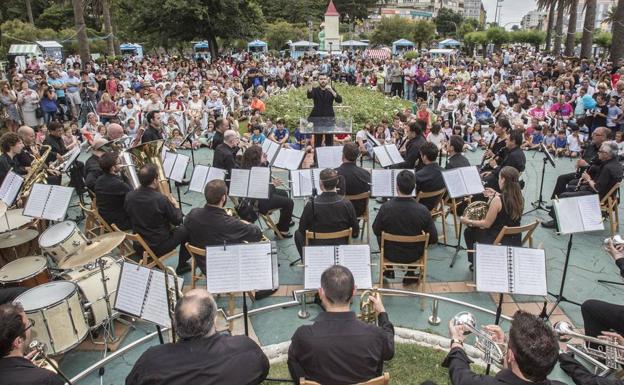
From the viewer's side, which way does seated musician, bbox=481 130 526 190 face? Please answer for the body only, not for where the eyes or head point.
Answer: to the viewer's left

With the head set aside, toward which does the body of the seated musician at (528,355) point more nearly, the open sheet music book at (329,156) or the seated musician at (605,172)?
the open sheet music book

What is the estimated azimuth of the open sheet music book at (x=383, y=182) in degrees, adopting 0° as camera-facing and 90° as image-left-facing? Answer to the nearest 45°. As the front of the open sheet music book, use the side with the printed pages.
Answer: approximately 0°

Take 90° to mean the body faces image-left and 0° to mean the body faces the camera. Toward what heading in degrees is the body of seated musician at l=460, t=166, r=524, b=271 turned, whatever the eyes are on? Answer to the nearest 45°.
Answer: approximately 135°

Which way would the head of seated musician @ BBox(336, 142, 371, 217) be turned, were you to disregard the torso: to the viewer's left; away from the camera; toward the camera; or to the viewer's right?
away from the camera

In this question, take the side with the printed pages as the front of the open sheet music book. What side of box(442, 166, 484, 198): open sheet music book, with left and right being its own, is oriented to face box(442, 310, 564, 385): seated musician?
front

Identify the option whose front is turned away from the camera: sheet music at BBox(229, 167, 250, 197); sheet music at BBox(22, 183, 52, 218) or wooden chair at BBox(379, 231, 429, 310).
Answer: the wooden chair

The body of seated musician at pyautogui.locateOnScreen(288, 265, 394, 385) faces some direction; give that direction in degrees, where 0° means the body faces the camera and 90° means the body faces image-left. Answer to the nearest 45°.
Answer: approximately 180°

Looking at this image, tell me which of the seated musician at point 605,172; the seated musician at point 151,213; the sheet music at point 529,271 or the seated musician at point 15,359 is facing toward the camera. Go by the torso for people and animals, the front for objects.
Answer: the sheet music

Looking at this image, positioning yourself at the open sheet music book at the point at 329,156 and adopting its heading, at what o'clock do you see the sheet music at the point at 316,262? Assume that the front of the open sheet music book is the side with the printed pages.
The sheet music is roughly at 12 o'clock from the open sheet music book.

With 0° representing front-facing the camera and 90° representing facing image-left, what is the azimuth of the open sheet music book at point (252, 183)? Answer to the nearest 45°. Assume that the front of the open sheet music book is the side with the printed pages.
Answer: approximately 0°

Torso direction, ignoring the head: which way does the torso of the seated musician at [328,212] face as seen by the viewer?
away from the camera

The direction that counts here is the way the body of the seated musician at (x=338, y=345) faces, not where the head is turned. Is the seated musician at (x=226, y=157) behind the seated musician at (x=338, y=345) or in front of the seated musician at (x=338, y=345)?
in front

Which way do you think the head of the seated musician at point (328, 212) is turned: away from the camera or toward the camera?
away from the camera

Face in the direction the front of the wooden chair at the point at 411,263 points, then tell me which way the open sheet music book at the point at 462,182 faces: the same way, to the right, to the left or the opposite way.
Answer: the opposite way
